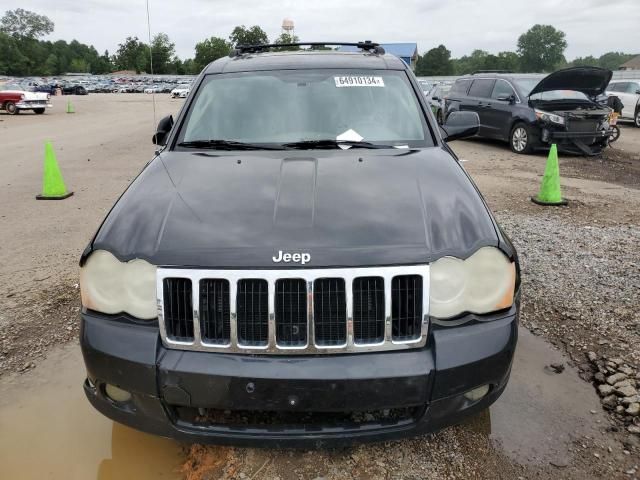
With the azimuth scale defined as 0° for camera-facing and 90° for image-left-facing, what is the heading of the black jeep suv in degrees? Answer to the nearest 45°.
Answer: approximately 0°

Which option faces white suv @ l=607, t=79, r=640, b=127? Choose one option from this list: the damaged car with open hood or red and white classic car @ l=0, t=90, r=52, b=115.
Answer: the red and white classic car

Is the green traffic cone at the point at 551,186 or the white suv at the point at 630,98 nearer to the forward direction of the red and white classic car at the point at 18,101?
the white suv

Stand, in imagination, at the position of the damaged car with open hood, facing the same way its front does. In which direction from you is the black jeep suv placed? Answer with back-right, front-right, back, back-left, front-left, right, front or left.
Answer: front-right

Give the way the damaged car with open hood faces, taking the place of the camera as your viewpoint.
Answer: facing the viewer and to the right of the viewer

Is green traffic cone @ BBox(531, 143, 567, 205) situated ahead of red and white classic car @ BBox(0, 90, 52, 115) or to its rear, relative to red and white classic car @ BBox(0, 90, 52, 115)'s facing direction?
ahead

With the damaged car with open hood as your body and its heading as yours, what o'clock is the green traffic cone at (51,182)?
The green traffic cone is roughly at 3 o'clock from the damaged car with open hood.

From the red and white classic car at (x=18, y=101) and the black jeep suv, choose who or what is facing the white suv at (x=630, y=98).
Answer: the red and white classic car

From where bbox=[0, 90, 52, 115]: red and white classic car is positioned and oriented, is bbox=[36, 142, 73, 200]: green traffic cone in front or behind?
in front

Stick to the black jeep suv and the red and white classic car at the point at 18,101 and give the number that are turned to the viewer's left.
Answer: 0

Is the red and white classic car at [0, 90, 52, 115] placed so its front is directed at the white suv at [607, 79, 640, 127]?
yes

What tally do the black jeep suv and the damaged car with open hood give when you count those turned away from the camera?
0

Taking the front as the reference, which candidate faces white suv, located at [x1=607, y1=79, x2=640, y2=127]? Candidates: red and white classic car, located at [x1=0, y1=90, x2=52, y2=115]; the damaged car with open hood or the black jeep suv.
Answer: the red and white classic car

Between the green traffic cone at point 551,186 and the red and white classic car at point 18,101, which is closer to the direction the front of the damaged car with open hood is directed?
the green traffic cone

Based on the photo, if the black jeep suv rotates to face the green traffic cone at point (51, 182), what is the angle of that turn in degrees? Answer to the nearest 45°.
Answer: approximately 135° to its right
